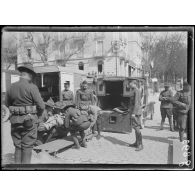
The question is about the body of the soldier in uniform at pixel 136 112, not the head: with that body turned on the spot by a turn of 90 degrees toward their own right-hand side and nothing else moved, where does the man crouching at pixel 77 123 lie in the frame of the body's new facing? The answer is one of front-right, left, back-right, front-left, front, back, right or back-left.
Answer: left

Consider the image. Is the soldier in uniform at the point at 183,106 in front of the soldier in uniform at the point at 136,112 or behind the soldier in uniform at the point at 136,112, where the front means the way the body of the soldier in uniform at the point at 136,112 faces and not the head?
behind

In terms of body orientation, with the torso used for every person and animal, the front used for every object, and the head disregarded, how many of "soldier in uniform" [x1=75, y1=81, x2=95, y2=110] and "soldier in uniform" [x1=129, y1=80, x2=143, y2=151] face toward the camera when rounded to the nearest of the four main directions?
1

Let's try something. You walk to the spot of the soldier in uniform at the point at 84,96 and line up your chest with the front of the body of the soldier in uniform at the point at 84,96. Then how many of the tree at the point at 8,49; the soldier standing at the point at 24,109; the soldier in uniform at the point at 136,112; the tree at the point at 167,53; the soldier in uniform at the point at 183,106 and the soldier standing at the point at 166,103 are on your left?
4

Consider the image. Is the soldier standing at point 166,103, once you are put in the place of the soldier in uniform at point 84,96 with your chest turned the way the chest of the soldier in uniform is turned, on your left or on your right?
on your left

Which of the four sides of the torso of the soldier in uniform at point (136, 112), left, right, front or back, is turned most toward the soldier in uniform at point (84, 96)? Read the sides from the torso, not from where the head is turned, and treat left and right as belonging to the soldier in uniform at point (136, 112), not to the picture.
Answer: front

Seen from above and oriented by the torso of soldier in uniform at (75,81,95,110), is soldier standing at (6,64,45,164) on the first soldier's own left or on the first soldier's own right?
on the first soldier's own right

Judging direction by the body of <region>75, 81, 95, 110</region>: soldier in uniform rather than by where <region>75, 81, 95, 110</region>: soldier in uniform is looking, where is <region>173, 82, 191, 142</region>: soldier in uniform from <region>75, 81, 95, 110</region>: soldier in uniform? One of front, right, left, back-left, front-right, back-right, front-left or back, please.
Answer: left

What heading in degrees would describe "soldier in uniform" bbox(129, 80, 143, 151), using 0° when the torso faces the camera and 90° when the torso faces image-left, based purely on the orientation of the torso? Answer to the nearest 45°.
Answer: approximately 90°

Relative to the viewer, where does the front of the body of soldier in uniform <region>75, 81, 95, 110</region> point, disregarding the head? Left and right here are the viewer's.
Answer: facing the viewer

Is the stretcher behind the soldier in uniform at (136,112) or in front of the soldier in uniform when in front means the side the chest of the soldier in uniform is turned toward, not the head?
in front

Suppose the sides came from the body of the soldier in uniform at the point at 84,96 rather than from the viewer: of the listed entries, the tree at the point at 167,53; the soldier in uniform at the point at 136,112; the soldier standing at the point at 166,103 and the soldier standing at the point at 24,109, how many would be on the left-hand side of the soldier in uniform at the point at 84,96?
3

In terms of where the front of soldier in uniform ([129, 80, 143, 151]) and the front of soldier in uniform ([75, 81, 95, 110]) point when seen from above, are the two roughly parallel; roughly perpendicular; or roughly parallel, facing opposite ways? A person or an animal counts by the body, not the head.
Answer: roughly perpendicular
